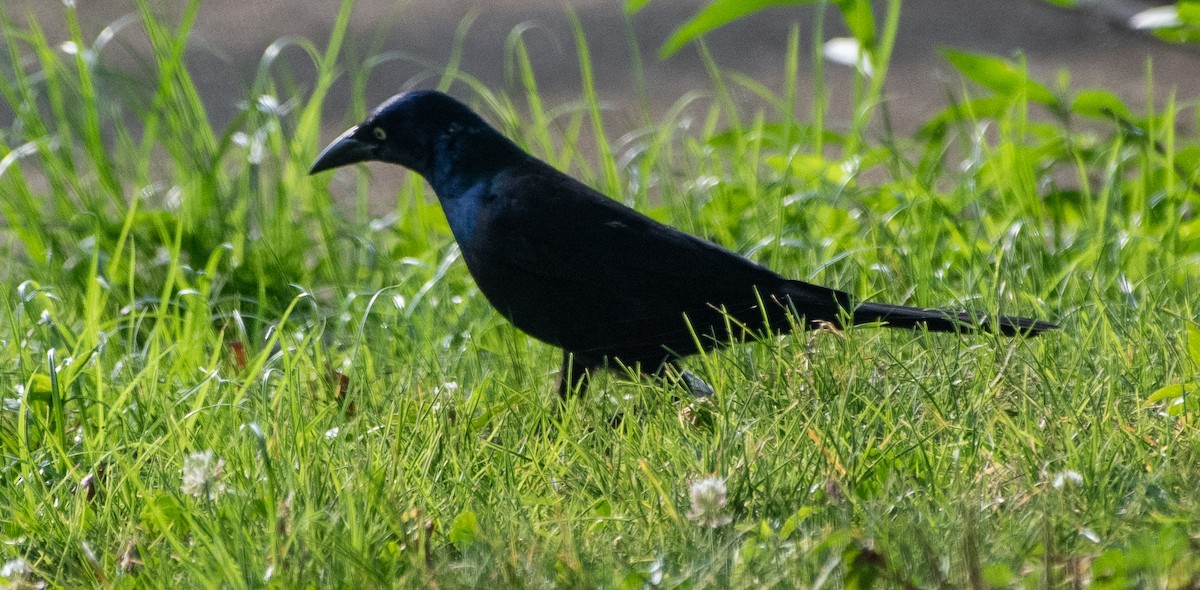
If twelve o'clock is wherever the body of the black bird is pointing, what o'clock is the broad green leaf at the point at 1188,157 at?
The broad green leaf is roughly at 5 o'clock from the black bird.

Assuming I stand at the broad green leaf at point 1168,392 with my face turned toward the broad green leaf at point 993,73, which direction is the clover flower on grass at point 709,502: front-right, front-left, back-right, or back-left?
back-left

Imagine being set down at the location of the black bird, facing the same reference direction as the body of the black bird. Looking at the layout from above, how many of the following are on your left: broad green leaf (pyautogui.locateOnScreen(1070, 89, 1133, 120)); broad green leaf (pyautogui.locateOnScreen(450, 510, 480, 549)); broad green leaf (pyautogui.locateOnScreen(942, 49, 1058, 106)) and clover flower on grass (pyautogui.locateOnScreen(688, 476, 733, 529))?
2

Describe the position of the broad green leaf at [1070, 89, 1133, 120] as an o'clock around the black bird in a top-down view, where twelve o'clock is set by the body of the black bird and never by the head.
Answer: The broad green leaf is roughly at 5 o'clock from the black bird.

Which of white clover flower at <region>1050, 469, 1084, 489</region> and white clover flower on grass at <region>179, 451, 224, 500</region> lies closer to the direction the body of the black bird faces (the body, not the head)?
the white clover flower on grass

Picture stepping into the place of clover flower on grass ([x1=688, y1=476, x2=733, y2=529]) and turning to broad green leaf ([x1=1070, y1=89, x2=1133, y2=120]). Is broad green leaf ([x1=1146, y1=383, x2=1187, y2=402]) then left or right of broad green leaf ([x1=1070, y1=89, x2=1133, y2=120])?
right

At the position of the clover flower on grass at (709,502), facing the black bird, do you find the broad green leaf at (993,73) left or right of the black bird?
right

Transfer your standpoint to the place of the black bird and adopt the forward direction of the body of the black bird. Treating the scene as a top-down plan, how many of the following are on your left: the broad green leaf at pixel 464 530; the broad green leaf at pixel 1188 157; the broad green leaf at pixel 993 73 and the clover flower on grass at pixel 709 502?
2

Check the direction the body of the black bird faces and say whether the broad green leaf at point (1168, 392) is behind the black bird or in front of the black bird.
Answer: behind

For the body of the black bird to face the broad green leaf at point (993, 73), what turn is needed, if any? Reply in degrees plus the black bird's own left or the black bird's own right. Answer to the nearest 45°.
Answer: approximately 135° to the black bird's own right

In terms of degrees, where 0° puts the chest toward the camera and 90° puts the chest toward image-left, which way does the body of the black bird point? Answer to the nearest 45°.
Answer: approximately 90°

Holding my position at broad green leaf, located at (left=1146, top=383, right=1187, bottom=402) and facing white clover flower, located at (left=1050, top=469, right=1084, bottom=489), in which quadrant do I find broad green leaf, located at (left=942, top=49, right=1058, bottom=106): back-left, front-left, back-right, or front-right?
back-right
